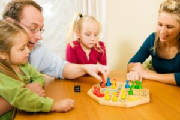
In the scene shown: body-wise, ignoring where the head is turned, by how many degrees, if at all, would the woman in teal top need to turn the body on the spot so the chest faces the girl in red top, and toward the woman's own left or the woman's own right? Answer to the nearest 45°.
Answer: approximately 45° to the woman's own right

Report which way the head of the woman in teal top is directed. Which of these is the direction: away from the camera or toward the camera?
toward the camera

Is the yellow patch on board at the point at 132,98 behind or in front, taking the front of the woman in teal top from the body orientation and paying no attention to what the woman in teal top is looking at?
in front

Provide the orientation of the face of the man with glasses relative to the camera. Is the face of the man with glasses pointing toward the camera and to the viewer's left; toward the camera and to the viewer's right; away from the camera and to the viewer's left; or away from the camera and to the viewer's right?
toward the camera and to the viewer's right

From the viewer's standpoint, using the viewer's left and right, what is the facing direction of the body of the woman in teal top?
facing the viewer and to the left of the viewer

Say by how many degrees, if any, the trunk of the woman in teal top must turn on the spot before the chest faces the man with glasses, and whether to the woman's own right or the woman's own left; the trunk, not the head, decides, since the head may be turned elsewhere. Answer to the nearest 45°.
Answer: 0° — they already face them

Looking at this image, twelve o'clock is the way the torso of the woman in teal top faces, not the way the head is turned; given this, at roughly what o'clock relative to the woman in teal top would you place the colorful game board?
The colorful game board is roughly at 11 o'clock from the woman in teal top.

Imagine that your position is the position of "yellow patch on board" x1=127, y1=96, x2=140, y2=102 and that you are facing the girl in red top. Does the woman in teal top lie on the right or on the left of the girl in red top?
right
